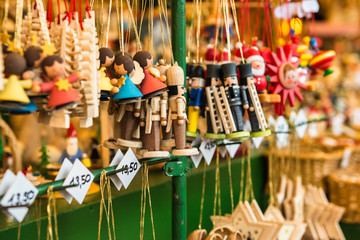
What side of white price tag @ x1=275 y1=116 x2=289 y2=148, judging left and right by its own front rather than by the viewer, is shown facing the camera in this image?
front

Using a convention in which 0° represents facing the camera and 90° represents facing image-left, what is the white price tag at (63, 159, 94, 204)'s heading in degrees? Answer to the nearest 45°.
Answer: approximately 0°

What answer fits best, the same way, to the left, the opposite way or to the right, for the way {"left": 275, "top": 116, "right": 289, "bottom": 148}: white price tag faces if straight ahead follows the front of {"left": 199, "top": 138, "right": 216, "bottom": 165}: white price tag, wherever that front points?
the same way

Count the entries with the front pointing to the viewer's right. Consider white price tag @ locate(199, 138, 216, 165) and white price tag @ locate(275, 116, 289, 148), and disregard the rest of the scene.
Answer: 0

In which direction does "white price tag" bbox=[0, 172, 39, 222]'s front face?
toward the camera
